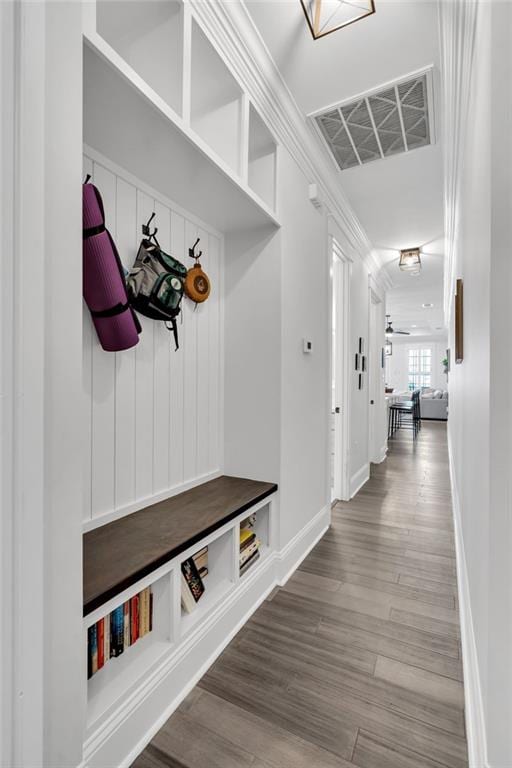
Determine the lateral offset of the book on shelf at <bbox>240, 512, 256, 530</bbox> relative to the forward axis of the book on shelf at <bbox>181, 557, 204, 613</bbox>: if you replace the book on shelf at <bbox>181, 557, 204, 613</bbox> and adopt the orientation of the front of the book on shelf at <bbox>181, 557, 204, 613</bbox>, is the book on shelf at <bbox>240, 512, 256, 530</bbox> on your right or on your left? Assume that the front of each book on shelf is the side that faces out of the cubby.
on your left

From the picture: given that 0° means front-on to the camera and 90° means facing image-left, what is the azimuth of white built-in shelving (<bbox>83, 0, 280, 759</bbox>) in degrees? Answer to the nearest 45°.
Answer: approximately 315°

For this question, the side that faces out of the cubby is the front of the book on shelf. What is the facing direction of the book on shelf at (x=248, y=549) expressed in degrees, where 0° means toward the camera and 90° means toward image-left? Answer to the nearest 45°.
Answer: approximately 315°

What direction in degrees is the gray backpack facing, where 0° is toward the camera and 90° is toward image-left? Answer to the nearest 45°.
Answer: approximately 315°

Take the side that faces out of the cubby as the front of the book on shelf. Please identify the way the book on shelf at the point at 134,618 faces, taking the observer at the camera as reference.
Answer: facing the viewer and to the right of the viewer
